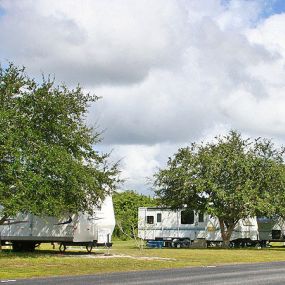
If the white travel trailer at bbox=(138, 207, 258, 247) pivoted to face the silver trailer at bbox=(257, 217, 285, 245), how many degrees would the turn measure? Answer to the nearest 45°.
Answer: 0° — it already faces it

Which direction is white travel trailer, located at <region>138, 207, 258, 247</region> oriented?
to the viewer's right
